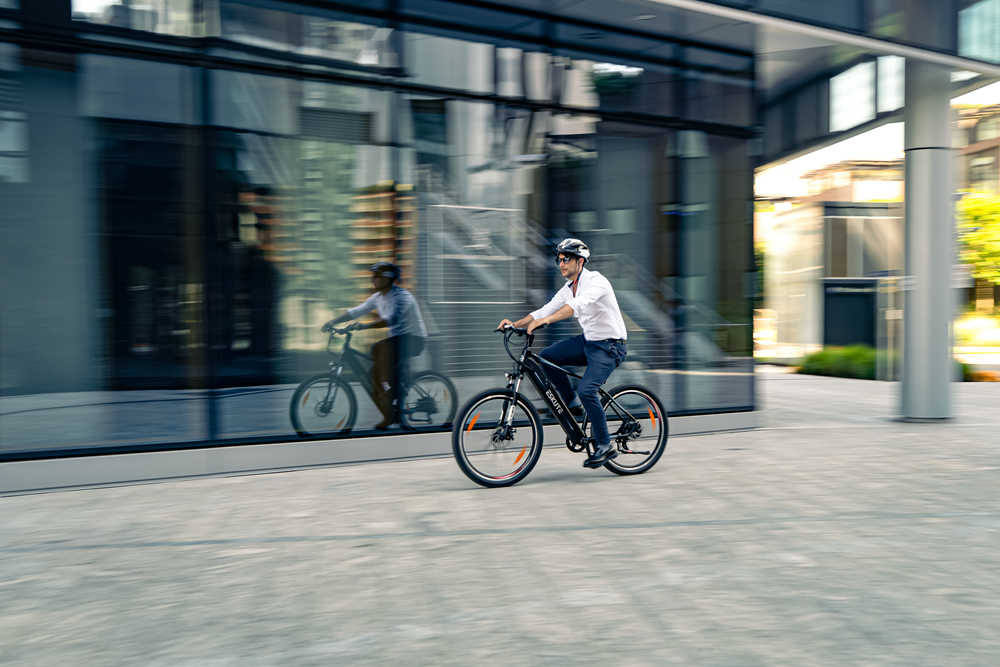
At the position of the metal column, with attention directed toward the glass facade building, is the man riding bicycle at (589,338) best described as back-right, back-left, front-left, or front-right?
front-left

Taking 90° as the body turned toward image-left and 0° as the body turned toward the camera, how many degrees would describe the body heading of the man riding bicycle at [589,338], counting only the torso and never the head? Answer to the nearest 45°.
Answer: approximately 45°

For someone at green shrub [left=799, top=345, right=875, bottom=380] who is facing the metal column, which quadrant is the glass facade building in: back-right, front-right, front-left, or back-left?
front-right

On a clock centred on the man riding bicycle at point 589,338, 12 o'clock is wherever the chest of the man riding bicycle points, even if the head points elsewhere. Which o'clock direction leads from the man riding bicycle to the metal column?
The metal column is roughly at 6 o'clock from the man riding bicycle.

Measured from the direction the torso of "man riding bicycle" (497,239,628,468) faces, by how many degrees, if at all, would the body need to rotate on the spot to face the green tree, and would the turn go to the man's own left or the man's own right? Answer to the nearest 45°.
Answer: approximately 180°

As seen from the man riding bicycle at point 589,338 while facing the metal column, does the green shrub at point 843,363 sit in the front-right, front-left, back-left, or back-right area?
front-left

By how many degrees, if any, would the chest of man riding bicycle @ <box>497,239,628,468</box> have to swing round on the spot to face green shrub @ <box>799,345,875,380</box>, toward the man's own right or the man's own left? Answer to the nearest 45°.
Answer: approximately 180°
